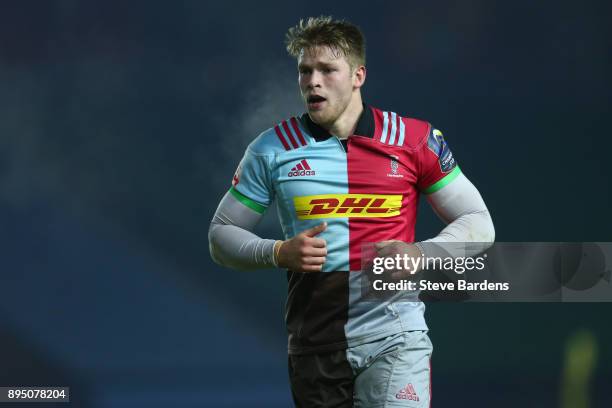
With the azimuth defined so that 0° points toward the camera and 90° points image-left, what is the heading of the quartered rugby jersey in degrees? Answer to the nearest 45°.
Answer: approximately 0°
